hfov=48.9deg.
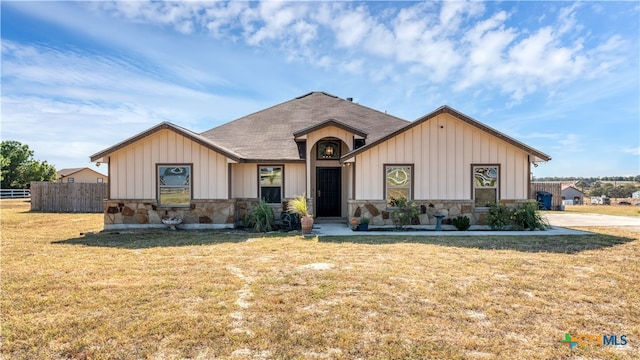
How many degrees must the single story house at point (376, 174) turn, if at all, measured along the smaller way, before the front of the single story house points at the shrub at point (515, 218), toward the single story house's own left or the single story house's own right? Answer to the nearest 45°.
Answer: approximately 90° to the single story house's own left

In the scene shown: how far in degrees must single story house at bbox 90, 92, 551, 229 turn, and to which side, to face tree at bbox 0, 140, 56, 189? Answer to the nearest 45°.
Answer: approximately 135° to its right

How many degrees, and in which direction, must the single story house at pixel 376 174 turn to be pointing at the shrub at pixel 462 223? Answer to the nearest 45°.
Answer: approximately 90° to its left

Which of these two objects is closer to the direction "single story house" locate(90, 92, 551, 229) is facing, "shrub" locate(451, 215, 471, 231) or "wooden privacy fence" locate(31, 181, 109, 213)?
the shrub

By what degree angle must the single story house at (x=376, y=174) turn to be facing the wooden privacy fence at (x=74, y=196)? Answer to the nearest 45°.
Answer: approximately 135° to its right

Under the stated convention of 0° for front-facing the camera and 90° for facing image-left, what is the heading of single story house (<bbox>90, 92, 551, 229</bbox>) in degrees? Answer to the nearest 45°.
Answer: approximately 0°

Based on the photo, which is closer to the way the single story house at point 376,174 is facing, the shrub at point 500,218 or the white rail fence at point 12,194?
the shrub
